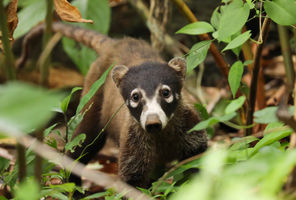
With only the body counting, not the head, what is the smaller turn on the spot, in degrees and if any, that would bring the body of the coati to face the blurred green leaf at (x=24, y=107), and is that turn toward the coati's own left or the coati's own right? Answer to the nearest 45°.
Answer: approximately 45° to the coati's own right

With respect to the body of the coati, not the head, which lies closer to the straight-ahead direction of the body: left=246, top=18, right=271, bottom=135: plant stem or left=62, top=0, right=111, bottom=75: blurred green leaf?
the plant stem

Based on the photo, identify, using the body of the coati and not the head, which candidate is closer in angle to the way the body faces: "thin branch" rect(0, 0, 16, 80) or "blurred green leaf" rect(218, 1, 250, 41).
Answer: the blurred green leaf

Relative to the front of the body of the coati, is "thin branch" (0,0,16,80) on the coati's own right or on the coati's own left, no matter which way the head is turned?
on the coati's own right

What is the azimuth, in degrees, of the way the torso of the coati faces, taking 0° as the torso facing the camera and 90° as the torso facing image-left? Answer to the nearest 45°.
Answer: approximately 315°
